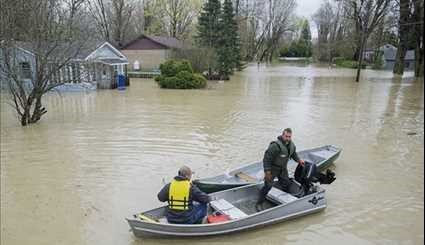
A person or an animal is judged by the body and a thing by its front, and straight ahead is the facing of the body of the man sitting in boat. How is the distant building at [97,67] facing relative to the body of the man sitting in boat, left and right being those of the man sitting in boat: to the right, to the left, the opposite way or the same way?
the opposite way

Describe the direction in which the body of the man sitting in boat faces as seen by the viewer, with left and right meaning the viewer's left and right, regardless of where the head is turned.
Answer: facing away from the viewer and to the right of the viewer

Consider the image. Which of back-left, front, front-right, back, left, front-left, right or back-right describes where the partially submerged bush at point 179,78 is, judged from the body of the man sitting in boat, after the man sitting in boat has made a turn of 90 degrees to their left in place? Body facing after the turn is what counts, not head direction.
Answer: front-right

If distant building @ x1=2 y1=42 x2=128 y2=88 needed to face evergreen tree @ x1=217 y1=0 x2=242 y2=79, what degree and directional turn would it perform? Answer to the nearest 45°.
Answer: approximately 90° to its left

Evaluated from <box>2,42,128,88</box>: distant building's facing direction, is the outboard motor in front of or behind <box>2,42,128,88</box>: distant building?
in front

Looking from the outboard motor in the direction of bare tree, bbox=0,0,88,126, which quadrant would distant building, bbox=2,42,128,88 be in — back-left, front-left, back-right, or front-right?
front-right

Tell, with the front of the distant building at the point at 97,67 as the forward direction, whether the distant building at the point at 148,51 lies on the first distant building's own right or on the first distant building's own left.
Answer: on the first distant building's own left

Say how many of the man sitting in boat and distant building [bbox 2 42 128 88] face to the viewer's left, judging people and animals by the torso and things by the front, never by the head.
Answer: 0

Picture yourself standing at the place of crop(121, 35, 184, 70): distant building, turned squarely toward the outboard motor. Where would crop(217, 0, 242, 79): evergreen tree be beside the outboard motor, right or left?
left
